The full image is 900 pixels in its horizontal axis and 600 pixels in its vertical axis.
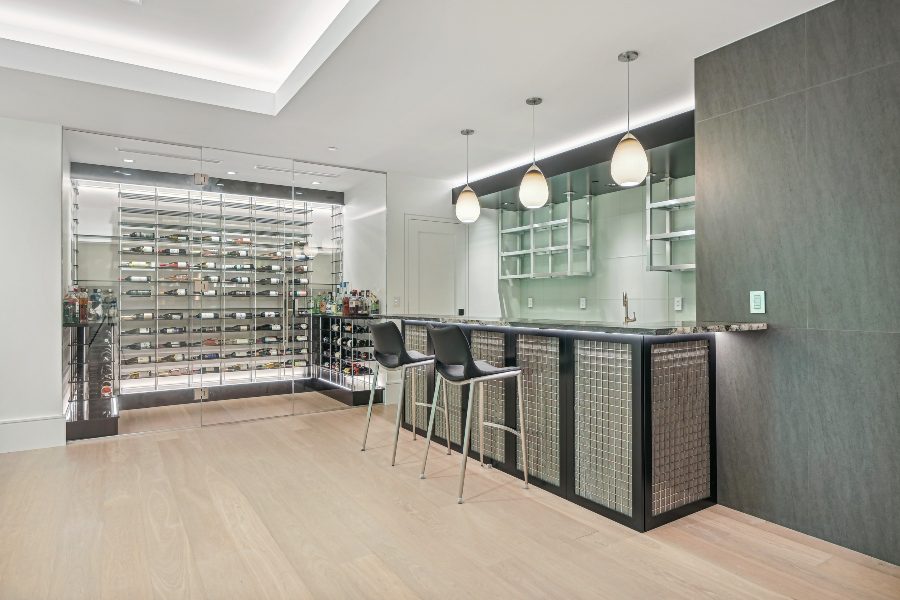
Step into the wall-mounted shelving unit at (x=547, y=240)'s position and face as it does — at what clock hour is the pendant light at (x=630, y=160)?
The pendant light is roughly at 10 o'clock from the wall-mounted shelving unit.

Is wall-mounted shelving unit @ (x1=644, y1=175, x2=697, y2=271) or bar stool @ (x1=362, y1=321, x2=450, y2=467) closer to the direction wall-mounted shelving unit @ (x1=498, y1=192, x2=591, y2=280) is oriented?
the bar stool

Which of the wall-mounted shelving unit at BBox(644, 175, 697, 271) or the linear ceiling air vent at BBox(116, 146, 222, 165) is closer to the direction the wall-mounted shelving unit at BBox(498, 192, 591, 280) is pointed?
the linear ceiling air vent

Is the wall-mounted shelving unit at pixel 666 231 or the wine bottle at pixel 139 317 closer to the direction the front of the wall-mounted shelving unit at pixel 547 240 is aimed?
the wine bottle

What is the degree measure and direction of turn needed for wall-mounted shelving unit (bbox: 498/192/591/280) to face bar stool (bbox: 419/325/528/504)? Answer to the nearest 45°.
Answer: approximately 45° to its left

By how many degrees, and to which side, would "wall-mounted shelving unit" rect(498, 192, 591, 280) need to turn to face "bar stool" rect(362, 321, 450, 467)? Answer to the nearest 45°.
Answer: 0° — it already faces it

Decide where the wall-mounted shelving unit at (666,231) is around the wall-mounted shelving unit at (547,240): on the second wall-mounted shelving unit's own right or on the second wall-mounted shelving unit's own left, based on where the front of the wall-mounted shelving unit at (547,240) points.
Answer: on the second wall-mounted shelving unit's own left

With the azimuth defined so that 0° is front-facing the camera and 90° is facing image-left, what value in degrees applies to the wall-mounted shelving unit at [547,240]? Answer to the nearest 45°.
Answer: approximately 45°

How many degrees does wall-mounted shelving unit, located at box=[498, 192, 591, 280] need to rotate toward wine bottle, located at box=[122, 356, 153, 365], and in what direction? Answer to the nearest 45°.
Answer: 0° — it already faces it
